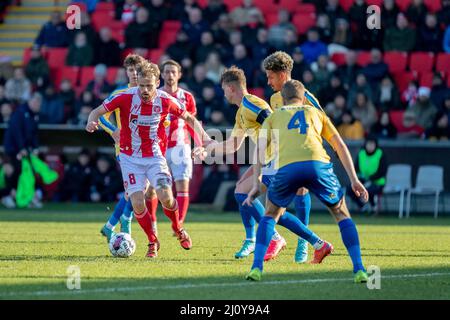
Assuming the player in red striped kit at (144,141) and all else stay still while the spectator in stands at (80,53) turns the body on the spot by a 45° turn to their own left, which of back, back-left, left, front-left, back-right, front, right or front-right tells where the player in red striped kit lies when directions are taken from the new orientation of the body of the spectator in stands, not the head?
front-right

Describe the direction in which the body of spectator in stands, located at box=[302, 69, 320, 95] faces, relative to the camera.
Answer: toward the camera

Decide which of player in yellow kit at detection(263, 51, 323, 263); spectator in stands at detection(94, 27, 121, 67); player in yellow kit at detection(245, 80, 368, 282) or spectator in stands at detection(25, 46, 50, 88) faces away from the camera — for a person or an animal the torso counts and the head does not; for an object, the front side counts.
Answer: player in yellow kit at detection(245, 80, 368, 282)

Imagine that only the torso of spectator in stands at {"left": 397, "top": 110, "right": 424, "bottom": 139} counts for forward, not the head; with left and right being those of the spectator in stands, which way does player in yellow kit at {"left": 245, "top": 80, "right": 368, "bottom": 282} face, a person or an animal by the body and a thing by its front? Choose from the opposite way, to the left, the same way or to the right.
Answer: the opposite way

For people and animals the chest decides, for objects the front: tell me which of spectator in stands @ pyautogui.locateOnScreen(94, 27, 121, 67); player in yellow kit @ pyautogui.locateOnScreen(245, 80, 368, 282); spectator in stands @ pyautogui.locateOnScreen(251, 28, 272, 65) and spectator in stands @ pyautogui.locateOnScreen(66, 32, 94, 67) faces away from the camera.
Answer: the player in yellow kit

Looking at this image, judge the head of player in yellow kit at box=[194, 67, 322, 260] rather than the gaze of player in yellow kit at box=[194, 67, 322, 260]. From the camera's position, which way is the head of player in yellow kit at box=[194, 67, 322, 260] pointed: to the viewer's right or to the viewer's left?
to the viewer's left

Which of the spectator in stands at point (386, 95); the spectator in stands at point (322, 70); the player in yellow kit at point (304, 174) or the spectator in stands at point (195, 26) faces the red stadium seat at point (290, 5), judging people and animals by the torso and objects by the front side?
the player in yellow kit

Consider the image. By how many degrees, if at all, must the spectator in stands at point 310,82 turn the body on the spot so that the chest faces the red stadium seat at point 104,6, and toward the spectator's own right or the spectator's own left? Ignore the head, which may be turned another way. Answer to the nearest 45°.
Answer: approximately 135° to the spectator's own right

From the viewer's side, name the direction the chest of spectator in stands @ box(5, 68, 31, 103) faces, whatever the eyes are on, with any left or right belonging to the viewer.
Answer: facing the viewer

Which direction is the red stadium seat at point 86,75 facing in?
toward the camera

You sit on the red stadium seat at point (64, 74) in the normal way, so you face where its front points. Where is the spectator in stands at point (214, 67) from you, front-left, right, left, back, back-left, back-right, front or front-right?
front-left

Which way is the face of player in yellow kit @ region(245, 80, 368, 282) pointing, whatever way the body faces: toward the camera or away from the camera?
away from the camera

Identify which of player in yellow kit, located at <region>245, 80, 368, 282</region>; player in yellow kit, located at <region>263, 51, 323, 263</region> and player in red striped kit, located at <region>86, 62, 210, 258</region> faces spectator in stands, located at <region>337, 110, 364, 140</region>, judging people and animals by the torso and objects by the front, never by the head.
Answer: player in yellow kit, located at <region>245, 80, 368, 282</region>

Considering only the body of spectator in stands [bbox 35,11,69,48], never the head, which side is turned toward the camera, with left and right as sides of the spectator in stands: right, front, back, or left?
front
